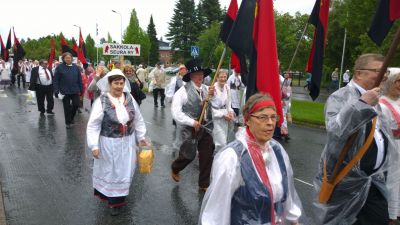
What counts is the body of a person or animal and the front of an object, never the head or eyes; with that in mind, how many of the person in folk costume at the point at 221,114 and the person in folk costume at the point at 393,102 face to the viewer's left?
0

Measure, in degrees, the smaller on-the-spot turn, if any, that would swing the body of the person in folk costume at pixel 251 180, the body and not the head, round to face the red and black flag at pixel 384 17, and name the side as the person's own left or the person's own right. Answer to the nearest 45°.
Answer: approximately 90° to the person's own left

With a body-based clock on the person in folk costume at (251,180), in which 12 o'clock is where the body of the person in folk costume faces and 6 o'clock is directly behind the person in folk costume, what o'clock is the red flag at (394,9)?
The red flag is roughly at 9 o'clock from the person in folk costume.

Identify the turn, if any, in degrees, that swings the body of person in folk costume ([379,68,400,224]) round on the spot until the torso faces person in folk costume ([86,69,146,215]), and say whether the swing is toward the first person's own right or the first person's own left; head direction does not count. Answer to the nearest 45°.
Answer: approximately 135° to the first person's own right

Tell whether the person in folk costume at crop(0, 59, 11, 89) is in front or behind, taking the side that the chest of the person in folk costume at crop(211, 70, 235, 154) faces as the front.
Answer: behind
